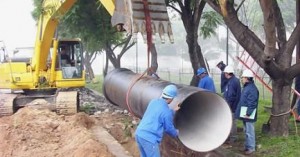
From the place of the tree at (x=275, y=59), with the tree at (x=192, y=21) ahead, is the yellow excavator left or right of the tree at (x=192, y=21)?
left

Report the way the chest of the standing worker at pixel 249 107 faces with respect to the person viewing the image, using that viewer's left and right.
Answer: facing to the left of the viewer

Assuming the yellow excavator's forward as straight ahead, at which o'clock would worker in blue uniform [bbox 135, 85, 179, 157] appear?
The worker in blue uniform is roughly at 1 o'clock from the yellow excavator.

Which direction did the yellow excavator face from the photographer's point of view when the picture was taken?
facing the viewer and to the right of the viewer

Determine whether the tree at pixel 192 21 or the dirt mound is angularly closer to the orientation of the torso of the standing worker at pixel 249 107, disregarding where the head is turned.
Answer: the dirt mound

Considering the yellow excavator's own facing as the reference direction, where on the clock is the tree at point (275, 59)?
The tree is roughly at 12 o'clock from the yellow excavator.

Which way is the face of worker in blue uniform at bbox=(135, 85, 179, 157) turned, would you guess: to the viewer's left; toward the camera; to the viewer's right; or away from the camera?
to the viewer's right

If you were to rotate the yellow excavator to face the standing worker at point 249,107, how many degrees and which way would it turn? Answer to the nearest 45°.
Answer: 0° — it already faces them

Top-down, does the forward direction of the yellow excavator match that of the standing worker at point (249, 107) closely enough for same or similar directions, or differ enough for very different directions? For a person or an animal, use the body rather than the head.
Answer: very different directions

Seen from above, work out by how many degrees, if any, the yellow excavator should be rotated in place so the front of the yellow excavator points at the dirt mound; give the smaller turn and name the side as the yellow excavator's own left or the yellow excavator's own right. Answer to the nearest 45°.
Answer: approximately 45° to the yellow excavator's own right

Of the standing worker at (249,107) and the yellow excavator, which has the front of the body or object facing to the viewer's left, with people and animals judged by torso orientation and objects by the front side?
the standing worker

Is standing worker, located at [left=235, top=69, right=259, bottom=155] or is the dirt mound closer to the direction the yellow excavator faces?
the standing worker

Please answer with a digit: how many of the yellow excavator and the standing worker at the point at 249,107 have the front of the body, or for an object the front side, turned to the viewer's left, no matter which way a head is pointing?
1

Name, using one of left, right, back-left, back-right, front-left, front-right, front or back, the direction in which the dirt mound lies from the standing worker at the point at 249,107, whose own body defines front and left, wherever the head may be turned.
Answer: front

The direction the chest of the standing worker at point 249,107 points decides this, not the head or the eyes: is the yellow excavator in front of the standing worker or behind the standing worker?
in front

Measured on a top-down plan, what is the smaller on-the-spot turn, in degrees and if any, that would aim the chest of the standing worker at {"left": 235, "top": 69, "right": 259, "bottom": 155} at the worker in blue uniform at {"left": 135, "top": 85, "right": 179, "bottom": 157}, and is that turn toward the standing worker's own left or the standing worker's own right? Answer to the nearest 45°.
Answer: approximately 45° to the standing worker's own left
